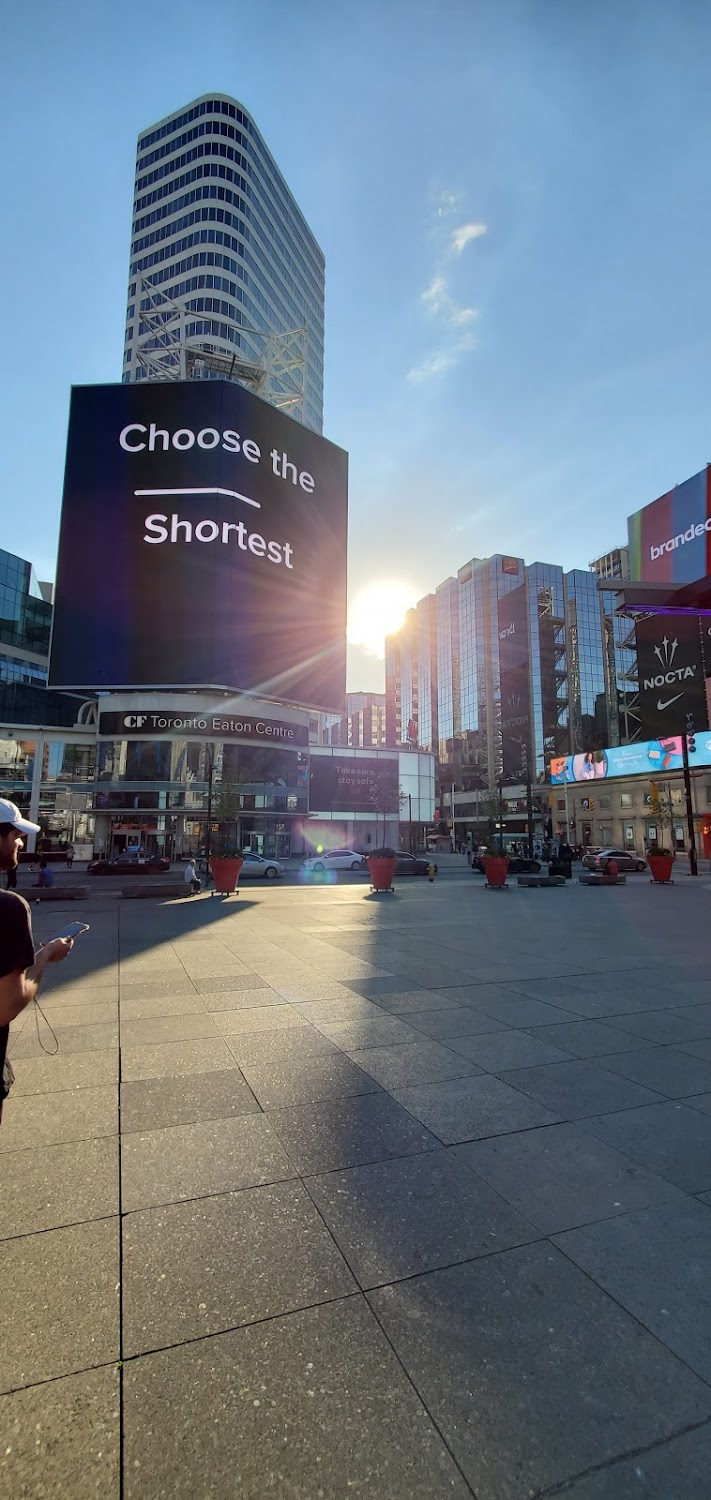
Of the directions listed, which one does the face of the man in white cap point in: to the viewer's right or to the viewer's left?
to the viewer's right

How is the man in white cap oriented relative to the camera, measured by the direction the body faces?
to the viewer's right

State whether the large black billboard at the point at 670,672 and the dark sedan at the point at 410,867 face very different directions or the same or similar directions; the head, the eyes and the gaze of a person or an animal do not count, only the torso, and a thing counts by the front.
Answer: very different directions

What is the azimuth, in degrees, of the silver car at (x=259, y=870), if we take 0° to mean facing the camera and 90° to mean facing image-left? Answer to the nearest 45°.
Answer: approximately 270°

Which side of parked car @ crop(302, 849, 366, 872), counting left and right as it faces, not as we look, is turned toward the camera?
left
